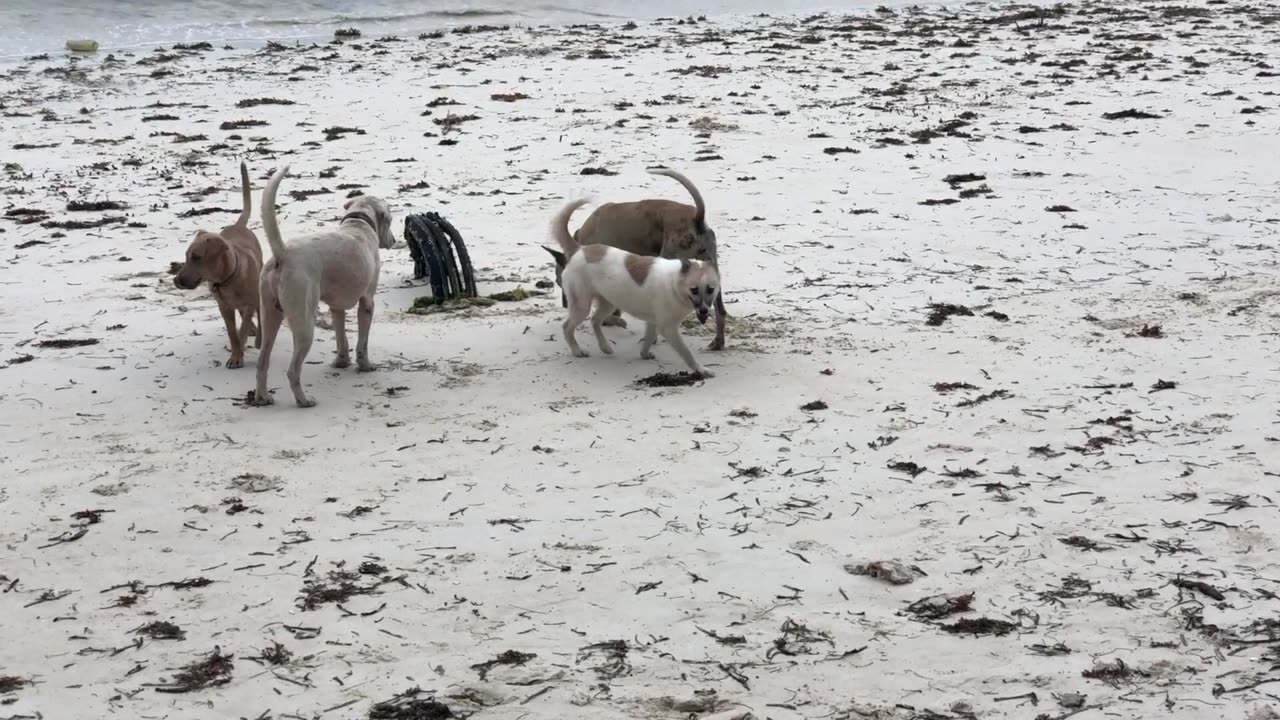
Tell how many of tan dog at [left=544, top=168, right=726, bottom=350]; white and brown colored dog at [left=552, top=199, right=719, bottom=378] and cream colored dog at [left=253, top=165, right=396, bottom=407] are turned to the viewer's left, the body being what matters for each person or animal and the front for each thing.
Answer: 1

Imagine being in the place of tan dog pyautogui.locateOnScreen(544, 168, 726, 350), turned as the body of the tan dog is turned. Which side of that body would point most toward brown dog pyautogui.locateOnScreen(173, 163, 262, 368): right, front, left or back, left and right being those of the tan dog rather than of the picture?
front

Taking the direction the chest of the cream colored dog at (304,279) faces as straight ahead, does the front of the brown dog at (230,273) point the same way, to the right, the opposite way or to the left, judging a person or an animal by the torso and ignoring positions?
the opposite way

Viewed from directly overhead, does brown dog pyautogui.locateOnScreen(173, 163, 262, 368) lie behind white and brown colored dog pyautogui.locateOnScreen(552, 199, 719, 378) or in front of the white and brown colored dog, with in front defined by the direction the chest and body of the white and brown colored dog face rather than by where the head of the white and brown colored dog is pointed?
behind

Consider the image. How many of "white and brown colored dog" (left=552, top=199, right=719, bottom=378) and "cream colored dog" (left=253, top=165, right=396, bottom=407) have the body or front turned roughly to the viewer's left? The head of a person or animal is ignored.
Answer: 0

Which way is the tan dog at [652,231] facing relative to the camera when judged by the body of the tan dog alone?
to the viewer's left

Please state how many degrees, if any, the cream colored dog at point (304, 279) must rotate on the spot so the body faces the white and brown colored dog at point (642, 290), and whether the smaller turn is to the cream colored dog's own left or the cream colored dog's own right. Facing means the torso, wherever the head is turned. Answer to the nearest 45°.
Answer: approximately 45° to the cream colored dog's own right

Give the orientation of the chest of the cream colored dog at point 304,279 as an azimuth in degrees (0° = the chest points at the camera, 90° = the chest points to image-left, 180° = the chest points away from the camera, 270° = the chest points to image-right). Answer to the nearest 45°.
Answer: approximately 225°

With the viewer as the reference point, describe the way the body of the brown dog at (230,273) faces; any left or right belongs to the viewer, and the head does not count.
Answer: facing the viewer and to the left of the viewer
